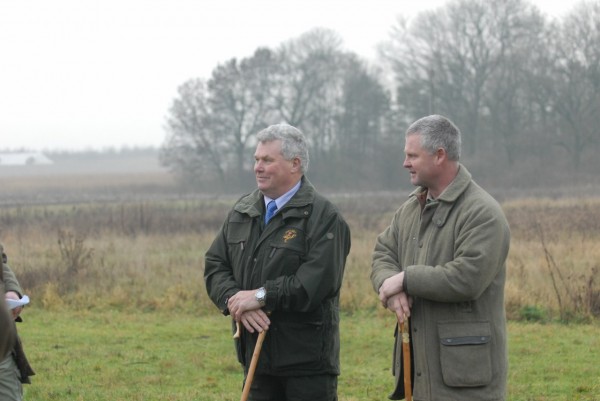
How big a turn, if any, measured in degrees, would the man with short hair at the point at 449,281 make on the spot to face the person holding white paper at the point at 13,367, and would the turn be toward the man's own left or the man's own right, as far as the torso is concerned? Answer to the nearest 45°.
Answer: approximately 45° to the man's own right

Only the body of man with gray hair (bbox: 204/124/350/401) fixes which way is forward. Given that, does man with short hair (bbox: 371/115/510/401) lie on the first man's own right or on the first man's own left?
on the first man's own left

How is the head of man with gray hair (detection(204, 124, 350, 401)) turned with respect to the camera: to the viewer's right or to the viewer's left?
to the viewer's left

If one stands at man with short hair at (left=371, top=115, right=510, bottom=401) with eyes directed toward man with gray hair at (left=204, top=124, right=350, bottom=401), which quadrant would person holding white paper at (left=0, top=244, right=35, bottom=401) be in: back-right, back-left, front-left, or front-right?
front-left

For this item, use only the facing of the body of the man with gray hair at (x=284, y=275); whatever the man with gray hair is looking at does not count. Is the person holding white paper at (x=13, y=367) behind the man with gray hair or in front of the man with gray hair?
in front

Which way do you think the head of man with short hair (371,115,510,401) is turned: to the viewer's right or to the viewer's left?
to the viewer's left

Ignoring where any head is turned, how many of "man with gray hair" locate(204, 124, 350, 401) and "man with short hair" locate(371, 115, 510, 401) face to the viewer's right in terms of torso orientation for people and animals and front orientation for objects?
0

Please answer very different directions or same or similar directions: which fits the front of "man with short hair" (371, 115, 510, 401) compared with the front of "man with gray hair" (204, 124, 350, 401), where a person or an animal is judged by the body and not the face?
same or similar directions

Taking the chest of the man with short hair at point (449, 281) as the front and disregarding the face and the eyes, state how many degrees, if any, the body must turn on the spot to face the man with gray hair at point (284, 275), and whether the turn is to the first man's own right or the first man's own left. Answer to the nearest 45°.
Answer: approximately 45° to the first man's own right

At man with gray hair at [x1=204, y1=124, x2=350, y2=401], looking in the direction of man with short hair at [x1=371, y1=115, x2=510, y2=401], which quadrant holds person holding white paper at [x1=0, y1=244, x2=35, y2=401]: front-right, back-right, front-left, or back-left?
back-right

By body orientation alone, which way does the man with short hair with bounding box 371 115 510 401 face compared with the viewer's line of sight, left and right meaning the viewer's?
facing the viewer and to the left of the viewer
